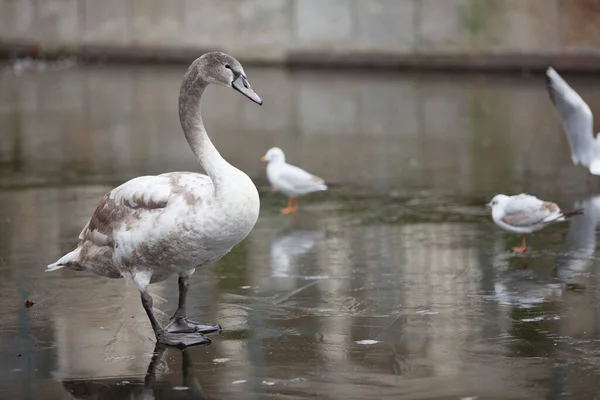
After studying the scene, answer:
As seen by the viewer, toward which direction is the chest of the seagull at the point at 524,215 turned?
to the viewer's left

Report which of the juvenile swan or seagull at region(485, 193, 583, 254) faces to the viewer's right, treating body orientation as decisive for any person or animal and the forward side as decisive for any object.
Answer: the juvenile swan

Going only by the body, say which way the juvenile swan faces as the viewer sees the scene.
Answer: to the viewer's right

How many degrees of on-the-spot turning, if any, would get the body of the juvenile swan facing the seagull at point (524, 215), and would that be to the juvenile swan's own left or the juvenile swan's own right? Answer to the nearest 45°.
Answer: approximately 45° to the juvenile swan's own left

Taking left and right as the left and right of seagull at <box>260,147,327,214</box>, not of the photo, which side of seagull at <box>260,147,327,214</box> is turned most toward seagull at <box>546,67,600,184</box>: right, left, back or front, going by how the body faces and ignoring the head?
back

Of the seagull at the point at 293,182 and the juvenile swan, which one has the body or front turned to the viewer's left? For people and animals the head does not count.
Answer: the seagull

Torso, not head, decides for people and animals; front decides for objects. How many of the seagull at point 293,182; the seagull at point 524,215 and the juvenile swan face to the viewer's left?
2

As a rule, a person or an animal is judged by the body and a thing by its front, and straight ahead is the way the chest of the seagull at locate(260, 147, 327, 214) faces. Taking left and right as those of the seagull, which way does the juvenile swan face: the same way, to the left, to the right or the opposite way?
the opposite way

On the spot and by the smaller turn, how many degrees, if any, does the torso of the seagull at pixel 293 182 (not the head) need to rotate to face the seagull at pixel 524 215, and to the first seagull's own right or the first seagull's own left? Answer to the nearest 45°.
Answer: approximately 135° to the first seagull's own left

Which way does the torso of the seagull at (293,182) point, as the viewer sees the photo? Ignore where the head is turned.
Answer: to the viewer's left

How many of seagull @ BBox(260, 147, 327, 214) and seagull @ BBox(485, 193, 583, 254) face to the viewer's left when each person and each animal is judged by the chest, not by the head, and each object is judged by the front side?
2

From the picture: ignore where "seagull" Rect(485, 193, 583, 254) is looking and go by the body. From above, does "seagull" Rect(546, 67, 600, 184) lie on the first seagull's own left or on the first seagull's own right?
on the first seagull's own right

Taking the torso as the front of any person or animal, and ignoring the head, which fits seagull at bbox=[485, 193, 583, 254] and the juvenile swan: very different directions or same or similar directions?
very different directions
